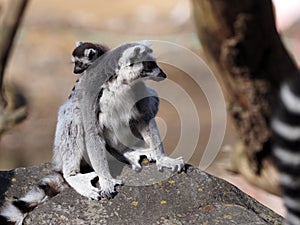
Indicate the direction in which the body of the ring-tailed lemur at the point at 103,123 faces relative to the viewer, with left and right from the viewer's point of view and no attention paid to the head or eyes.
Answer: facing the viewer and to the right of the viewer

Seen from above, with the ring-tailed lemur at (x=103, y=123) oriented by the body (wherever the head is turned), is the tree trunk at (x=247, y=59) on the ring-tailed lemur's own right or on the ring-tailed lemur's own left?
on the ring-tailed lemur's own left

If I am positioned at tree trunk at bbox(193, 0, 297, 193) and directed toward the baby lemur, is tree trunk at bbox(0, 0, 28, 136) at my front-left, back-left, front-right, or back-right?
front-right

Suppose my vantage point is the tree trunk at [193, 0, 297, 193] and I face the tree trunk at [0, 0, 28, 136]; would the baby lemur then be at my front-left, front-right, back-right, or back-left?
front-left
